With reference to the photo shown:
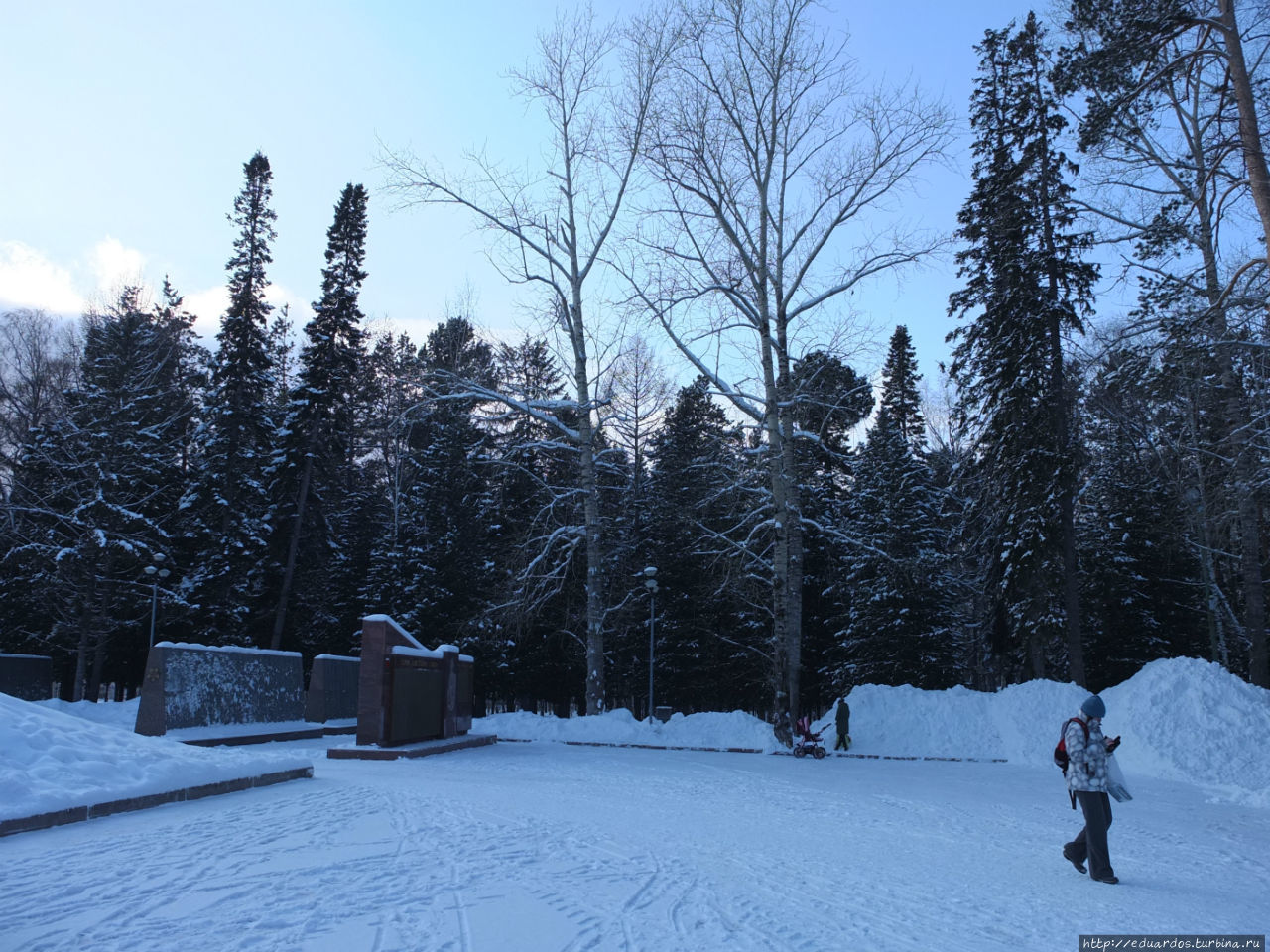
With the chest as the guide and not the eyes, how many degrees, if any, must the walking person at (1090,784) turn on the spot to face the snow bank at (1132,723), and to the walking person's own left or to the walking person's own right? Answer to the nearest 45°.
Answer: approximately 90° to the walking person's own left

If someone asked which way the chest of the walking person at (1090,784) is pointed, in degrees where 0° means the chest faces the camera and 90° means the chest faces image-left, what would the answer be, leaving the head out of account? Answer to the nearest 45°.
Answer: approximately 270°

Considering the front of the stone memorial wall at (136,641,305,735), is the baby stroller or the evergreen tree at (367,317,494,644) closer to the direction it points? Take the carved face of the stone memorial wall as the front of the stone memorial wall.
the baby stroller

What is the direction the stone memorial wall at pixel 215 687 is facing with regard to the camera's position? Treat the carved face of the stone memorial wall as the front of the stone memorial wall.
facing the viewer and to the right of the viewer

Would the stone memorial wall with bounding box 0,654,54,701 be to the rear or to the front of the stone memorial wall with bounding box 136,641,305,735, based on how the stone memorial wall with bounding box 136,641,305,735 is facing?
to the rear

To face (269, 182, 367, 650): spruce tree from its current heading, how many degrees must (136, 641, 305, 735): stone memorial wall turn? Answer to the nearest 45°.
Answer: approximately 135° to its left

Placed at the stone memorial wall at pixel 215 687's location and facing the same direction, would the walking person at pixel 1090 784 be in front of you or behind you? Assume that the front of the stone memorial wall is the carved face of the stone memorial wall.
in front

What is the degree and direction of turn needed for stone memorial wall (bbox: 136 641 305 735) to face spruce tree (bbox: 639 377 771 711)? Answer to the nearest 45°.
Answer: approximately 90° to its left
